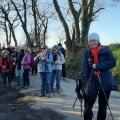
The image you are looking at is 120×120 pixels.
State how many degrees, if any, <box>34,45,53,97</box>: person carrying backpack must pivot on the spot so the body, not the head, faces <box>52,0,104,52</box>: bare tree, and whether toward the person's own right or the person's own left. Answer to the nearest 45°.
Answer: approximately 135° to the person's own left

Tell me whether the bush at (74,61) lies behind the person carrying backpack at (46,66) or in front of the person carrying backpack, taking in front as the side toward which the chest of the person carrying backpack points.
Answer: behind

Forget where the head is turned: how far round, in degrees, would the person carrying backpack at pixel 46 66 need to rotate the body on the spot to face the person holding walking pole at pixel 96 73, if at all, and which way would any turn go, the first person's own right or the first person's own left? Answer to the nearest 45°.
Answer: approximately 45° to the first person's own left

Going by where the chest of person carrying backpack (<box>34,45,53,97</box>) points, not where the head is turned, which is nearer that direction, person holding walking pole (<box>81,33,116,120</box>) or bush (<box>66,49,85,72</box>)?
the person holding walking pole

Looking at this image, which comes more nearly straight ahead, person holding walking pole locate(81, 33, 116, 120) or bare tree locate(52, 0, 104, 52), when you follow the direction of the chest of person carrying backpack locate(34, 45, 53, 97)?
the person holding walking pole

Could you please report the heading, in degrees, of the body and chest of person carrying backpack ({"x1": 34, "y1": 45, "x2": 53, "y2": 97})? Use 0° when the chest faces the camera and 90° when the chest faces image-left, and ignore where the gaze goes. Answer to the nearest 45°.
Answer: approximately 45°
